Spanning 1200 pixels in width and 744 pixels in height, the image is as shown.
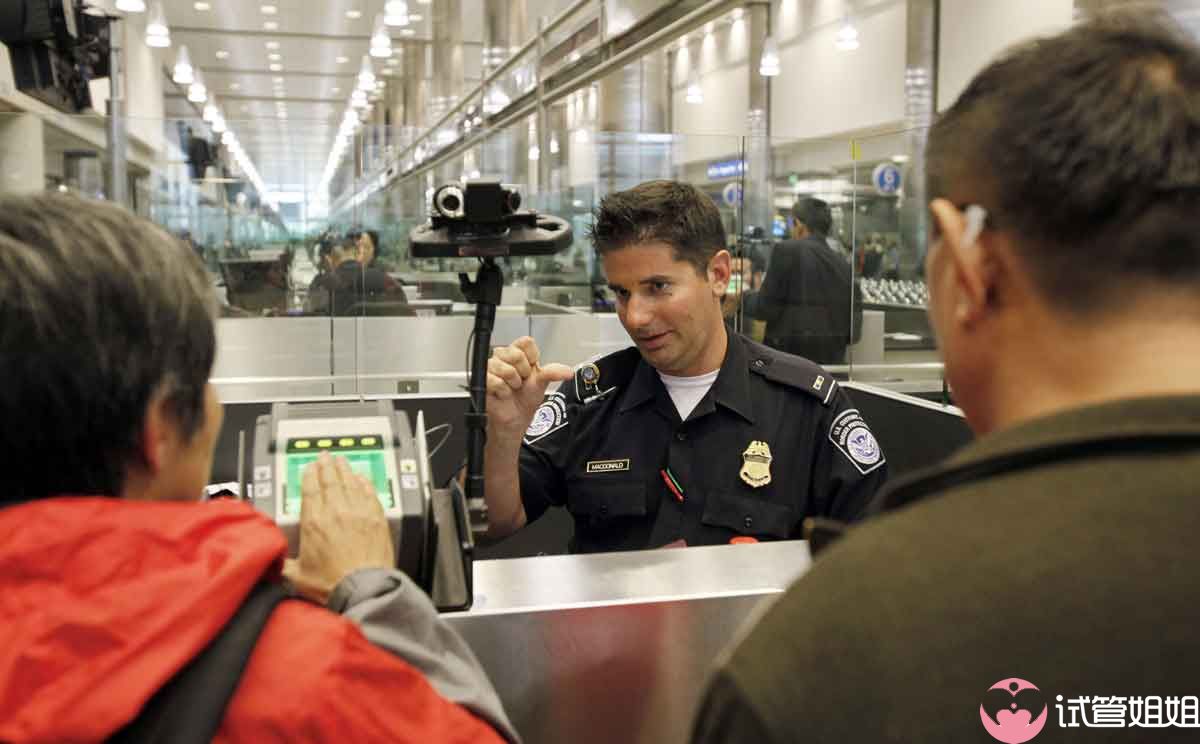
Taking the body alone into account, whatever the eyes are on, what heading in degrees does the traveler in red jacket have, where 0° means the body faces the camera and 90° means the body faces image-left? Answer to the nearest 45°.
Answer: approximately 225°

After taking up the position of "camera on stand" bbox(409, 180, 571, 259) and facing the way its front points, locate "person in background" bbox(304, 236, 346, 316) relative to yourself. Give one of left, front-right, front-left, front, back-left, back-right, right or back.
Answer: back

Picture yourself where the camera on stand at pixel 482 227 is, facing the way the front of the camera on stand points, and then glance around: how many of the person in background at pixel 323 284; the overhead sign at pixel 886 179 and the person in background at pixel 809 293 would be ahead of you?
0

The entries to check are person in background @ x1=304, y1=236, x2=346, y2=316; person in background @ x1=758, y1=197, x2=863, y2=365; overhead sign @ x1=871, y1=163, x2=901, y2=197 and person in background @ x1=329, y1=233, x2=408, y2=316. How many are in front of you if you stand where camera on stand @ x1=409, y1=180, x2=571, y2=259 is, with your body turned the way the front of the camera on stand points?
0

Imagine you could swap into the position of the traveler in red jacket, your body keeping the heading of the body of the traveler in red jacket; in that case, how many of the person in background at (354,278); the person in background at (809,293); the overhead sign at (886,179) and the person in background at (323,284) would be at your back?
0

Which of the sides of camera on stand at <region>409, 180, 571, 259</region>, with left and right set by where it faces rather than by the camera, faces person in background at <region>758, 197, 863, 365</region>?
back

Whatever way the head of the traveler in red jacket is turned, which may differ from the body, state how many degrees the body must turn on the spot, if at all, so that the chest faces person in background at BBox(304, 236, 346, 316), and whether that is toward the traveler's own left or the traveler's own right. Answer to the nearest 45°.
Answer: approximately 45° to the traveler's own left

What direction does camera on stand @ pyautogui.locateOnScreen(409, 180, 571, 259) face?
toward the camera

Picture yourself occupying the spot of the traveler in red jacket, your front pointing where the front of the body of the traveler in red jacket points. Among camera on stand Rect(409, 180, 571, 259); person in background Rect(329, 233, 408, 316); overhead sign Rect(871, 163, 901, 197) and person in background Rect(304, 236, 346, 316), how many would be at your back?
0

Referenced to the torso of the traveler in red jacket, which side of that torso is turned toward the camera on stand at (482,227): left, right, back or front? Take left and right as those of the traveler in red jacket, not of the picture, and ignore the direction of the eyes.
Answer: front

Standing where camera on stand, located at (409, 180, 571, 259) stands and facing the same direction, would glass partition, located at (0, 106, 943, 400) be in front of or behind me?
behind
